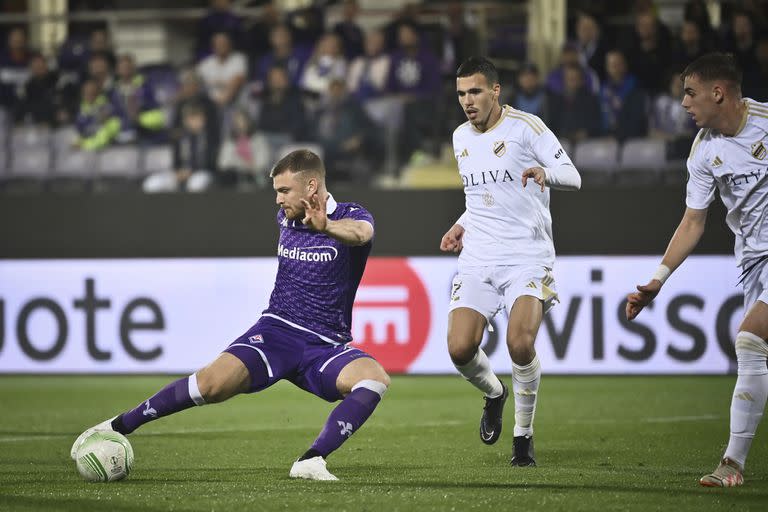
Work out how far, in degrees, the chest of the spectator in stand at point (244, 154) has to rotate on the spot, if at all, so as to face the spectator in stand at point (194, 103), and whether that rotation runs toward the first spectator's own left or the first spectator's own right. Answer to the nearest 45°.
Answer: approximately 135° to the first spectator's own right

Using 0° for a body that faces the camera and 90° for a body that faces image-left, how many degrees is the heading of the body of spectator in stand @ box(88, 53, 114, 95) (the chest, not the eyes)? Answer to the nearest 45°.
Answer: approximately 0°

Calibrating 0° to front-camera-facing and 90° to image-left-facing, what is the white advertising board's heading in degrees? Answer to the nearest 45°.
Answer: approximately 0°

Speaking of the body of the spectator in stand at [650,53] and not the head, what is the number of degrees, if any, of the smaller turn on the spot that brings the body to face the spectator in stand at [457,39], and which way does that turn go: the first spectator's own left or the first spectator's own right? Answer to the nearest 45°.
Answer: approximately 90° to the first spectator's own right

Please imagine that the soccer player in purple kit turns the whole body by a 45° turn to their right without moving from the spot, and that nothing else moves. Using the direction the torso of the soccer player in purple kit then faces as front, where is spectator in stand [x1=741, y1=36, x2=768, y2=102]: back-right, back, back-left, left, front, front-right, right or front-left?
back-right

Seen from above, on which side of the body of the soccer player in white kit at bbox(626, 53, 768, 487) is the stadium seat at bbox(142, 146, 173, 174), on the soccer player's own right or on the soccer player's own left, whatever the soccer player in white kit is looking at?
on the soccer player's own right

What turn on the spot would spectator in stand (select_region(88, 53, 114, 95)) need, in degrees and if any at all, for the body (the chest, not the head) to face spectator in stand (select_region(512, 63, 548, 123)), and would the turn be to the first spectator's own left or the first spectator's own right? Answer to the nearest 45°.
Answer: approximately 45° to the first spectator's own left

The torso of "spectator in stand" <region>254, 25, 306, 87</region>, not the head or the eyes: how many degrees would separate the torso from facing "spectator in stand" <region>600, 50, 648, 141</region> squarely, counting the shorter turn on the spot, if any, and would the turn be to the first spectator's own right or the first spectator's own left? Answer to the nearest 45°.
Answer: approximately 45° to the first spectator's own left
